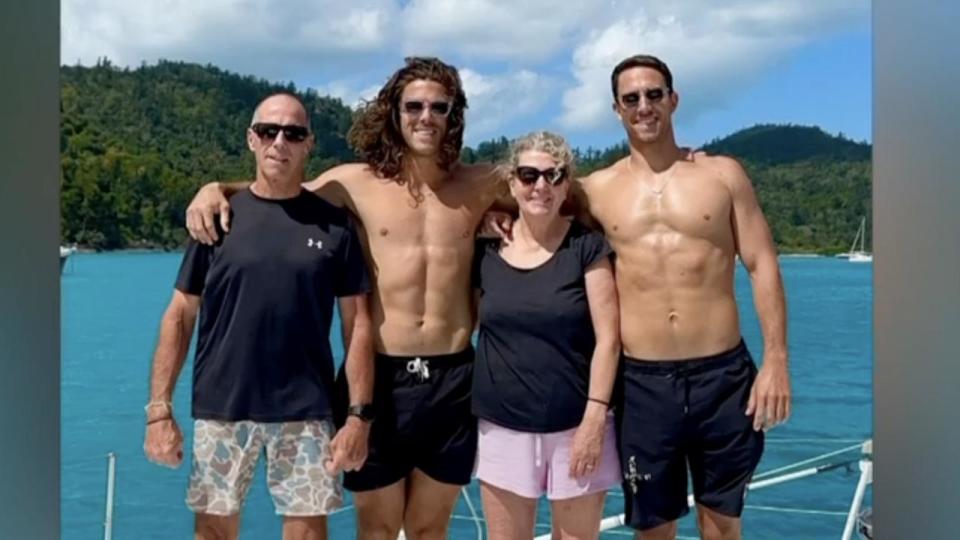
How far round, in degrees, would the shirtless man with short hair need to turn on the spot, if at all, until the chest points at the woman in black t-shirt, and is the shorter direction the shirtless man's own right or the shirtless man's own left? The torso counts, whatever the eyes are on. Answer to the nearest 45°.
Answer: approximately 45° to the shirtless man's own right

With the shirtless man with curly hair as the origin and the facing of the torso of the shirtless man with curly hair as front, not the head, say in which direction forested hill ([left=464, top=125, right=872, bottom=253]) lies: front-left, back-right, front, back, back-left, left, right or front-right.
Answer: back-left

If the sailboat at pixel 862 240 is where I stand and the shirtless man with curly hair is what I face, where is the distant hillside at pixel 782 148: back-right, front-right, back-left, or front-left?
back-right

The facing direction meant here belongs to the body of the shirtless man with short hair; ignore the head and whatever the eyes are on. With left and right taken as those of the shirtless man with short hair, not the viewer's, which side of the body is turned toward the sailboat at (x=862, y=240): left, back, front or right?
back

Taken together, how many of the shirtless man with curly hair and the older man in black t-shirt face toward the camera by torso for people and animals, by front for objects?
2

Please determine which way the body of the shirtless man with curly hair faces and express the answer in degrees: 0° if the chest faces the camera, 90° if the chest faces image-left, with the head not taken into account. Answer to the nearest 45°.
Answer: approximately 0°

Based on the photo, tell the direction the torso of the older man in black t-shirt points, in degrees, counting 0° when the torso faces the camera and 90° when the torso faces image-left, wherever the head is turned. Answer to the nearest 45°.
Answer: approximately 0°
